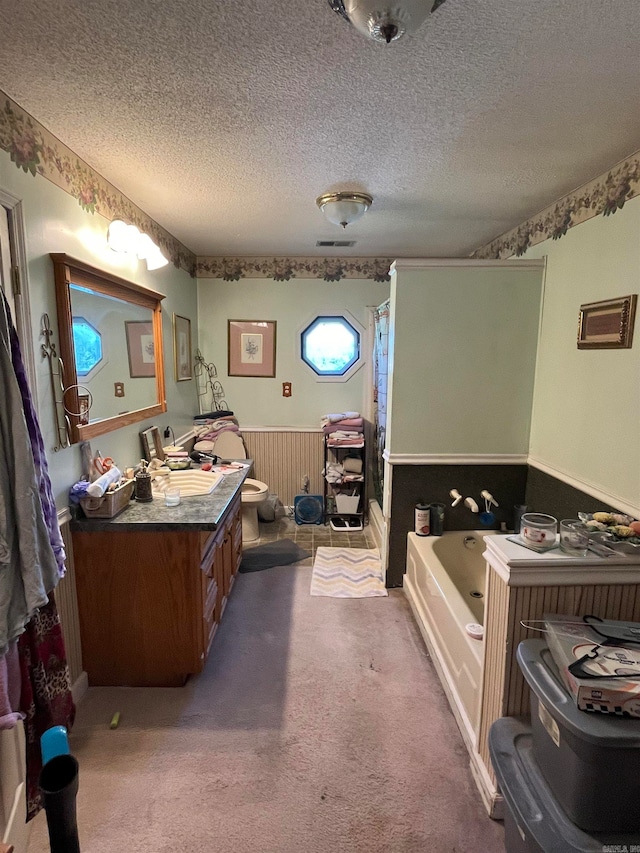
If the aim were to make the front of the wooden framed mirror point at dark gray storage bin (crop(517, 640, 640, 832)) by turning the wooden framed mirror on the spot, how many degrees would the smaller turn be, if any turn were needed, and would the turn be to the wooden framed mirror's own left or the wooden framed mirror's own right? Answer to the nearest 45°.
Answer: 0° — it already faces it

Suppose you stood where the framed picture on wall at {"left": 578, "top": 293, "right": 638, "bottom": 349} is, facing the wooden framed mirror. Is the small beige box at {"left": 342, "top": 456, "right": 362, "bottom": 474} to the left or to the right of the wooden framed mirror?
right

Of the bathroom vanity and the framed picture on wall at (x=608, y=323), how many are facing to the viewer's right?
1

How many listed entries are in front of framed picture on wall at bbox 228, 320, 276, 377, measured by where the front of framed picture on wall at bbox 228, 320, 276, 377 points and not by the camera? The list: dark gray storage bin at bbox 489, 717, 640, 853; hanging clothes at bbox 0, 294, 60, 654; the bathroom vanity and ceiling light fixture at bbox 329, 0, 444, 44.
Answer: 4

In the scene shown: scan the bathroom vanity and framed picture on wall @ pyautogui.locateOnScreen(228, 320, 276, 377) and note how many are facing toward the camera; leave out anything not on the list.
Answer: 1

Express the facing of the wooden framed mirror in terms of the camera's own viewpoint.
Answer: facing the viewer and to the right of the viewer

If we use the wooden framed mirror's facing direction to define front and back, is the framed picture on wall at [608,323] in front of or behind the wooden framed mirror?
in front

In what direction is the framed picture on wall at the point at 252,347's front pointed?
toward the camera

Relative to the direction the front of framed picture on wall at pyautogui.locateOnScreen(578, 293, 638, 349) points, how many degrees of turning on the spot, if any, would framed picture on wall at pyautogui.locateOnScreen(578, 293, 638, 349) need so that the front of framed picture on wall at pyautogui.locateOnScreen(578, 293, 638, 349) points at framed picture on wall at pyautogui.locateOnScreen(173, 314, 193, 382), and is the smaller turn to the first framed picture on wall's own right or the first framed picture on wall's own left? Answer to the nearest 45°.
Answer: approximately 45° to the first framed picture on wall's own right

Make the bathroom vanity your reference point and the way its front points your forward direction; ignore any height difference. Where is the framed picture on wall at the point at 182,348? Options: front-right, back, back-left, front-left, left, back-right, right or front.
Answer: left

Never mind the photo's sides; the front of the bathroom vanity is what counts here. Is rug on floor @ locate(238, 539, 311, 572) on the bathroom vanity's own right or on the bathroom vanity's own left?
on the bathroom vanity's own left

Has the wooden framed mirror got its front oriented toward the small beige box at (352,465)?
no

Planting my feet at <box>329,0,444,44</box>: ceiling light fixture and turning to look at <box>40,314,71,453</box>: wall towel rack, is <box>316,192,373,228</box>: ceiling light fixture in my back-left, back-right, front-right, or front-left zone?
front-right

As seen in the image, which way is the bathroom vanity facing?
to the viewer's right

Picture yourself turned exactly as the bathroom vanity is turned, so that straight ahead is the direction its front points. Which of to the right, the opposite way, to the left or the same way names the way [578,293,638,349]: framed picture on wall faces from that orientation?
the opposite way

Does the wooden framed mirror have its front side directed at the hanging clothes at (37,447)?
no

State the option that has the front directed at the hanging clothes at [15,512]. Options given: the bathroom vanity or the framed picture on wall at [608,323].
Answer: the framed picture on wall

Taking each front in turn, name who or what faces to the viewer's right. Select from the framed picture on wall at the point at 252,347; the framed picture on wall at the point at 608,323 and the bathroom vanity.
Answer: the bathroom vanity

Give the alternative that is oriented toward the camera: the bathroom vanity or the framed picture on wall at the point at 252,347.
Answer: the framed picture on wall

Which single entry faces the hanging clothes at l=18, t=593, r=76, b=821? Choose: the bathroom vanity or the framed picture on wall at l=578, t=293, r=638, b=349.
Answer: the framed picture on wall

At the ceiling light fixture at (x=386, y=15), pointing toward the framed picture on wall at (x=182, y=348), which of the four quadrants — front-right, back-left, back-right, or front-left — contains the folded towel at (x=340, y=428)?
front-right

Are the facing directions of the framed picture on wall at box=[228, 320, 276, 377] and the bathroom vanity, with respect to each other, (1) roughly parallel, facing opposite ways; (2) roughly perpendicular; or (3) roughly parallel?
roughly perpendicular

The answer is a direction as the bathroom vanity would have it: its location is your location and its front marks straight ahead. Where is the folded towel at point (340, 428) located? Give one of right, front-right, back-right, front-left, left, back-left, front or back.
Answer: front-left
